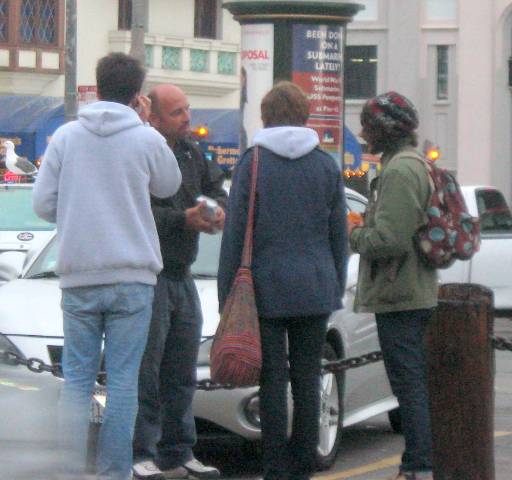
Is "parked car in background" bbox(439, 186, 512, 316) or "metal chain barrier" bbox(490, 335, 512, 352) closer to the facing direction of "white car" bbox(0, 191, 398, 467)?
the metal chain barrier

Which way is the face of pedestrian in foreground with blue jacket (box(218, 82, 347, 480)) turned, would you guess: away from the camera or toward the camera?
away from the camera

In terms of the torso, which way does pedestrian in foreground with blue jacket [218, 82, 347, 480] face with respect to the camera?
away from the camera

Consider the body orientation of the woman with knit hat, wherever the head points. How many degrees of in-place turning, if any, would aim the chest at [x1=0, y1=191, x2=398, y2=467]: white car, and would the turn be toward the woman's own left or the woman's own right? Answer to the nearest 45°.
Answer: approximately 45° to the woman's own right

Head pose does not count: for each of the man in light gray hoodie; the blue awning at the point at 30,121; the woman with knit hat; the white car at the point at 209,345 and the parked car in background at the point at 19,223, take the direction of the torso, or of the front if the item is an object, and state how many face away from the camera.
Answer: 2

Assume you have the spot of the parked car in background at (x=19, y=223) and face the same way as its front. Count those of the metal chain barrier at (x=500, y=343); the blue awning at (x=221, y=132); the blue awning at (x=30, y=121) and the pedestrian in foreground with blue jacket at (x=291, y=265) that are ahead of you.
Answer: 2

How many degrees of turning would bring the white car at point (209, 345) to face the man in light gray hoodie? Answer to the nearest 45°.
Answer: approximately 45° to its left

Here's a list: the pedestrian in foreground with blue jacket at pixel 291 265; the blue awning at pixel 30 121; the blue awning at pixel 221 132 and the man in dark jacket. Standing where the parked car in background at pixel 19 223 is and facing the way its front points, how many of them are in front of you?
2

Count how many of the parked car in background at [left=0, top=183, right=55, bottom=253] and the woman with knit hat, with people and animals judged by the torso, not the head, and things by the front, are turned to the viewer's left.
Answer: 1

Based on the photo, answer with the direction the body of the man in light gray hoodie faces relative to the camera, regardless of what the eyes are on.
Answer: away from the camera

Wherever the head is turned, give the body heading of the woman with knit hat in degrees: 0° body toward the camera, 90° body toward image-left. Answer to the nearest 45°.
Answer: approximately 90°
